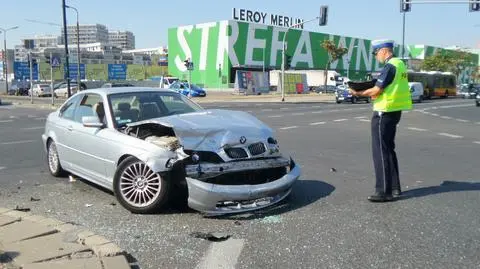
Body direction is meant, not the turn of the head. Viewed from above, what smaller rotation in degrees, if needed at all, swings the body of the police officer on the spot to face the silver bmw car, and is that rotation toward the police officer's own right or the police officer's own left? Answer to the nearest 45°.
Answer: approximately 45° to the police officer's own left

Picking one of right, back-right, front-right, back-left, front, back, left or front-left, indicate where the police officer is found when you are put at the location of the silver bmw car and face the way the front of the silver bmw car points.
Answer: front-left

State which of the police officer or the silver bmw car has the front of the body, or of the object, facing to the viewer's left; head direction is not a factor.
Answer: the police officer

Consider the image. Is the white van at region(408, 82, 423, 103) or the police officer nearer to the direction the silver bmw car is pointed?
the police officer

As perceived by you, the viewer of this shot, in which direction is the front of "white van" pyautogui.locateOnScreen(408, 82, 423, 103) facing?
facing the viewer and to the left of the viewer

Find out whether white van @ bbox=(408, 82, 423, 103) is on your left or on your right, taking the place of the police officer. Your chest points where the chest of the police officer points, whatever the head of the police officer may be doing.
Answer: on your right

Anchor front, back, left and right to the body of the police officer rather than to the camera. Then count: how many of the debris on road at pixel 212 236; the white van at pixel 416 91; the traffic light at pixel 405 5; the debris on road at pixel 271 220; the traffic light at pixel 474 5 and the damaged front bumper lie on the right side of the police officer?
3

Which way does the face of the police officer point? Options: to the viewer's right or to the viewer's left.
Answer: to the viewer's left

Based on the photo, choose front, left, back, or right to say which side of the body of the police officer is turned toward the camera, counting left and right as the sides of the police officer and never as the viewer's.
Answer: left

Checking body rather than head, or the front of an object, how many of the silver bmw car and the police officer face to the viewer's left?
1

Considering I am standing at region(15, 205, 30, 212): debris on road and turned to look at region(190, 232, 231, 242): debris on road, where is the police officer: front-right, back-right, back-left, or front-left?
front-left

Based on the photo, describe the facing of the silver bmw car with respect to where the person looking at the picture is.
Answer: facing the viewer and to the right of the viewer

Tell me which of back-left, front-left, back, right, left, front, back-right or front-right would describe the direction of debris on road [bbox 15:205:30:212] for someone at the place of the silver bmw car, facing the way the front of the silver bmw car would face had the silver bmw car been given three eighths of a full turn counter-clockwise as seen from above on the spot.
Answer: left

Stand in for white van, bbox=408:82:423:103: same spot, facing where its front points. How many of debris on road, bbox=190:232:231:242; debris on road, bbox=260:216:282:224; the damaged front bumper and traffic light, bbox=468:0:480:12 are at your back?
0

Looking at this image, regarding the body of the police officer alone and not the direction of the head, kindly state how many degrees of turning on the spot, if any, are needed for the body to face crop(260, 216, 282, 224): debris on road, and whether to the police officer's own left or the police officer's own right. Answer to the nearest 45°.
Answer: approximately 45° to the police officer's own left

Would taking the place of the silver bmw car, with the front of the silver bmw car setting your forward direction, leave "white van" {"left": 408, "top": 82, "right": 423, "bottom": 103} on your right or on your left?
on your left

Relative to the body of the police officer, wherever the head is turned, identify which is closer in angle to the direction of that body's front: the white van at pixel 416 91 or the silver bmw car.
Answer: the silver bmw car

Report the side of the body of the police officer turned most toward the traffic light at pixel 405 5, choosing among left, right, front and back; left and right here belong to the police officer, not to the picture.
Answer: right

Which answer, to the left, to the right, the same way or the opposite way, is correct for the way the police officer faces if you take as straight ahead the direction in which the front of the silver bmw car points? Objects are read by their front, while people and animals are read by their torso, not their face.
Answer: the opposite way

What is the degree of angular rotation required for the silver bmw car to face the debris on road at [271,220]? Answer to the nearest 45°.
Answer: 0° — it already faces it

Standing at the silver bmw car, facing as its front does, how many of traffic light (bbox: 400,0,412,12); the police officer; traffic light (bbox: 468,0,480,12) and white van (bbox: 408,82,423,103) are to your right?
0
